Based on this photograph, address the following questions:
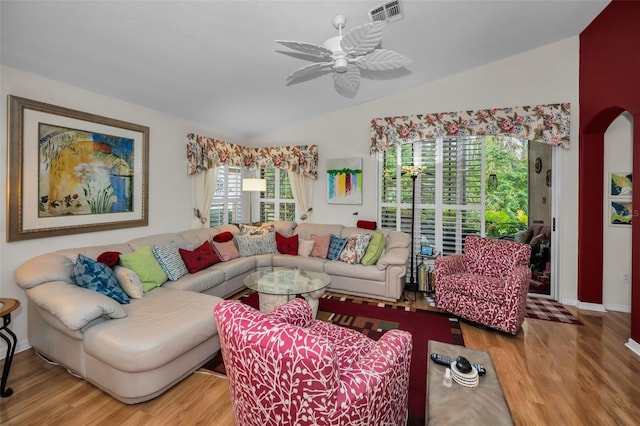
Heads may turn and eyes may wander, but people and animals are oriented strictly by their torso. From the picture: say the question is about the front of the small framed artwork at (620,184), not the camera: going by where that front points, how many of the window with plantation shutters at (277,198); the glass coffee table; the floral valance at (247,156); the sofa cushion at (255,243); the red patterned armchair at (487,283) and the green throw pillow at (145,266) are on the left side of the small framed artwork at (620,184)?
0

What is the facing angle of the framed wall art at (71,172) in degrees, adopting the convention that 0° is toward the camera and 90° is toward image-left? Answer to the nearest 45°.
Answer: approximately 315°

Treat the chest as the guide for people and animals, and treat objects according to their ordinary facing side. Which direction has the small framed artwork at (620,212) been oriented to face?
toward the camera

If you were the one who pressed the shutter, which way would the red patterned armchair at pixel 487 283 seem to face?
facing the viewer and to the left of the viewer

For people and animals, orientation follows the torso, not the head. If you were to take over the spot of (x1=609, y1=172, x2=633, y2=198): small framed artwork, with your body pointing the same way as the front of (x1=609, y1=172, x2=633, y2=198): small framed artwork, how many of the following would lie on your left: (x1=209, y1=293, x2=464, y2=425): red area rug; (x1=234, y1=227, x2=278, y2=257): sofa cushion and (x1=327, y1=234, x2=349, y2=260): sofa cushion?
0

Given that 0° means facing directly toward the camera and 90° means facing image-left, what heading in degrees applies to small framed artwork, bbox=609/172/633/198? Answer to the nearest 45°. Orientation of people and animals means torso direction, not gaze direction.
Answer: approximately 0°

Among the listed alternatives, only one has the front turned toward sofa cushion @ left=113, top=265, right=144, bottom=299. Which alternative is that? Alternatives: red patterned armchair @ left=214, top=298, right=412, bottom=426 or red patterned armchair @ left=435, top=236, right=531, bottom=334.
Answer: red patterned armchair @ left=435, top=236, right=531, bottom=334

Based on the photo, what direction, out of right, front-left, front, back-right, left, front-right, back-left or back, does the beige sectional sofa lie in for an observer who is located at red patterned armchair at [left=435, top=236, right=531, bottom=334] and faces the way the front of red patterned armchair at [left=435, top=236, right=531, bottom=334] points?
front

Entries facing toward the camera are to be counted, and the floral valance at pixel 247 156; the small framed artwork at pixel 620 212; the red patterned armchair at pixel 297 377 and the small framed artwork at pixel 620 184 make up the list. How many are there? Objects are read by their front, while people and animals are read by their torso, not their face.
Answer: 3

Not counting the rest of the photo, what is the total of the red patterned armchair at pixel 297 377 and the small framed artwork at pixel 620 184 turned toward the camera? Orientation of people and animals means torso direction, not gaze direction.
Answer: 1

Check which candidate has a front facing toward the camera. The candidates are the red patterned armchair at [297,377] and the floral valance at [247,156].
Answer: the floral valance

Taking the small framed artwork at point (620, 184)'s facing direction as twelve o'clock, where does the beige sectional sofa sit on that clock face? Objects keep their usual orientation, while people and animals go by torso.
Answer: The beige sectional sofa is roughly at 1 o'clock from the small framed artwork.

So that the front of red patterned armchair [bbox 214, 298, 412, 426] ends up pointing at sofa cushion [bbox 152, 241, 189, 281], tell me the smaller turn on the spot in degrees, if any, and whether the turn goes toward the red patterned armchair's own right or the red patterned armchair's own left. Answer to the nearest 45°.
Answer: approximately 90° to the red patterned armchair's own left

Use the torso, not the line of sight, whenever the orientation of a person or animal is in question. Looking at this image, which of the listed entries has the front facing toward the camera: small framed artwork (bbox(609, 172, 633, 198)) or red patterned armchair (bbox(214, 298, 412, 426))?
the small framed artwork

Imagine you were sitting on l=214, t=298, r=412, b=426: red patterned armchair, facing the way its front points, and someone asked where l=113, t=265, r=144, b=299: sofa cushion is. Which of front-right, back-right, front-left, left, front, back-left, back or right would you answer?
left

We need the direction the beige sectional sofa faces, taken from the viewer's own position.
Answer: facing the viewer and to the right of the viewer
